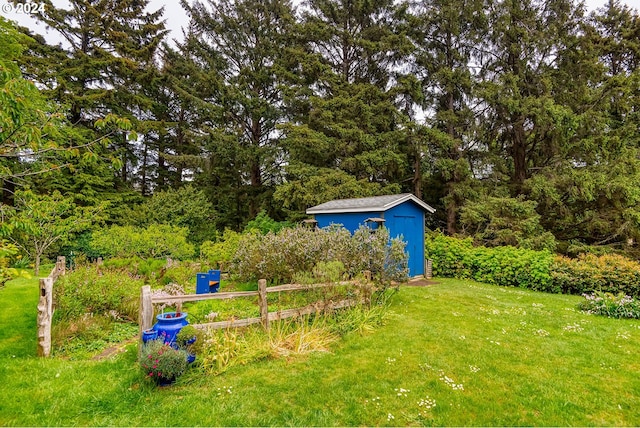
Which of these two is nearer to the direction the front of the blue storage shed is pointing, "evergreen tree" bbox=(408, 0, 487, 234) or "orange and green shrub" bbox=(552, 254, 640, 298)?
the orange and green shrub

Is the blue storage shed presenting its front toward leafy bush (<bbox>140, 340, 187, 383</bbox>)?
no

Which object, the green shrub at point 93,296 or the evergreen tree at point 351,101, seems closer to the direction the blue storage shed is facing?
the green shrub

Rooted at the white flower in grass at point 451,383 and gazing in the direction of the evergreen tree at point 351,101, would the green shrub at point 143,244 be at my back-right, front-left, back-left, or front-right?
front-left

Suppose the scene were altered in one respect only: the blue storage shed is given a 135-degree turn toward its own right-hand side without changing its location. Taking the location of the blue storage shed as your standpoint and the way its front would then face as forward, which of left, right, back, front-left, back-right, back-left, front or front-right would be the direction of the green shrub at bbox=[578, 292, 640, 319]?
back-left

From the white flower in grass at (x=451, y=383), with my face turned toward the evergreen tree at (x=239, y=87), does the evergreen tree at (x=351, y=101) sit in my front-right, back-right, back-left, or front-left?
front-right

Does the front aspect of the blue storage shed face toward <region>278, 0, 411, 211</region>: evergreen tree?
no

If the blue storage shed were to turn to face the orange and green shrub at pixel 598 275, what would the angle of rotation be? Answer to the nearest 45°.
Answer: approximately 45° to its left

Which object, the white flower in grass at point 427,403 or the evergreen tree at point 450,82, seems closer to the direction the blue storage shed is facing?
the white flower in grass

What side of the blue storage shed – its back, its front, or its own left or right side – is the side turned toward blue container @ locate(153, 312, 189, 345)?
right

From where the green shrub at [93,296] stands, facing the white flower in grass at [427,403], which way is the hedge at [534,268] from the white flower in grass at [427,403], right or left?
left

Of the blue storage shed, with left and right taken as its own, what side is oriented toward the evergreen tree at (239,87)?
back

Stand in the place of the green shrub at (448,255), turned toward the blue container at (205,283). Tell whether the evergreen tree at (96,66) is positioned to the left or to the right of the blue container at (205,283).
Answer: right

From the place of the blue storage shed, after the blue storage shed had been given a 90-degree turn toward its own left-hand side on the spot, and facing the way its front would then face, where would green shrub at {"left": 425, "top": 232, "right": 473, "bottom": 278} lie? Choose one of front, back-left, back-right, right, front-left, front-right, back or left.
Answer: front

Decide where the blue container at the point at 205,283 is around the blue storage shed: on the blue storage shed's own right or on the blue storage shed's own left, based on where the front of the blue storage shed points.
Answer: on the blue storage shed's own right

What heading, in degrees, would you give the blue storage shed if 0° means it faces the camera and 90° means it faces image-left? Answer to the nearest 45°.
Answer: approximately 315°

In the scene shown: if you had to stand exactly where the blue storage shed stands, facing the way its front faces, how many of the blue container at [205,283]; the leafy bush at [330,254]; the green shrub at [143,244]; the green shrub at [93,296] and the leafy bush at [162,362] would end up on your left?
0
